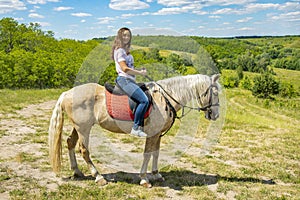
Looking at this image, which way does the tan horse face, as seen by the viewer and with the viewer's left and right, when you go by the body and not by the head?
facing to the right of the viewer

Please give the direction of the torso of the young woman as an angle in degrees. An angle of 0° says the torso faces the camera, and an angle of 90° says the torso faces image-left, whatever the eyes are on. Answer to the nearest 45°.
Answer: approximately 270°
